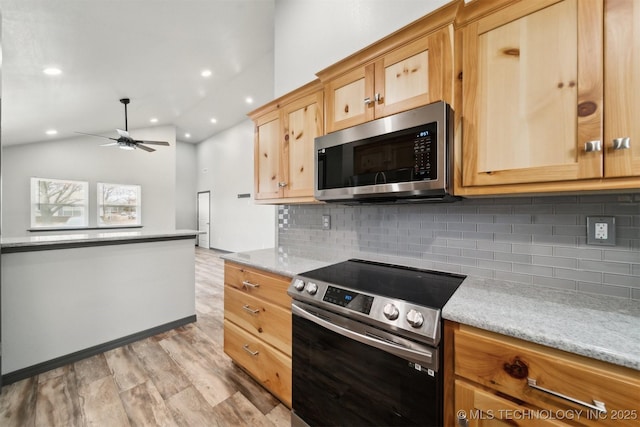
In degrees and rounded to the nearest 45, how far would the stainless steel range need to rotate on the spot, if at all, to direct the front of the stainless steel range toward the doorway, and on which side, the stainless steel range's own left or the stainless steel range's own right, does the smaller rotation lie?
approximately 90° to the stainless steel range's own right

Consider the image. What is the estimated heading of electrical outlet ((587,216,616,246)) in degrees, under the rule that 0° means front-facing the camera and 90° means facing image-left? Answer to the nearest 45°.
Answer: approximately 0°

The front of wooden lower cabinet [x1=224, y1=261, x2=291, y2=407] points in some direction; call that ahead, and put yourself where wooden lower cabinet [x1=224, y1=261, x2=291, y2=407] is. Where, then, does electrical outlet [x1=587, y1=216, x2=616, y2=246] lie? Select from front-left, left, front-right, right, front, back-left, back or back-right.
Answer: left

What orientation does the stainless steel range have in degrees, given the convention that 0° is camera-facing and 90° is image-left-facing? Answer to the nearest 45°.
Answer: approximately 45°

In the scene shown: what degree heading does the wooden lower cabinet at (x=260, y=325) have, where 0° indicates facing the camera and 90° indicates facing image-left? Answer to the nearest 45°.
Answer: approximately 45°

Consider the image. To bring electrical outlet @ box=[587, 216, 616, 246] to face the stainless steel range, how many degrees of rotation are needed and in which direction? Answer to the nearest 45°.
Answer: approximately 45° to its right

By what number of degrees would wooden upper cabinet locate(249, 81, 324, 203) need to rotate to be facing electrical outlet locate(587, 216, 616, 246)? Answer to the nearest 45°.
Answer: approximately 90° to its left

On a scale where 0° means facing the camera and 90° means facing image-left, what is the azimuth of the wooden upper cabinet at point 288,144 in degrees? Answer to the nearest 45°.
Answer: approximately 45°
